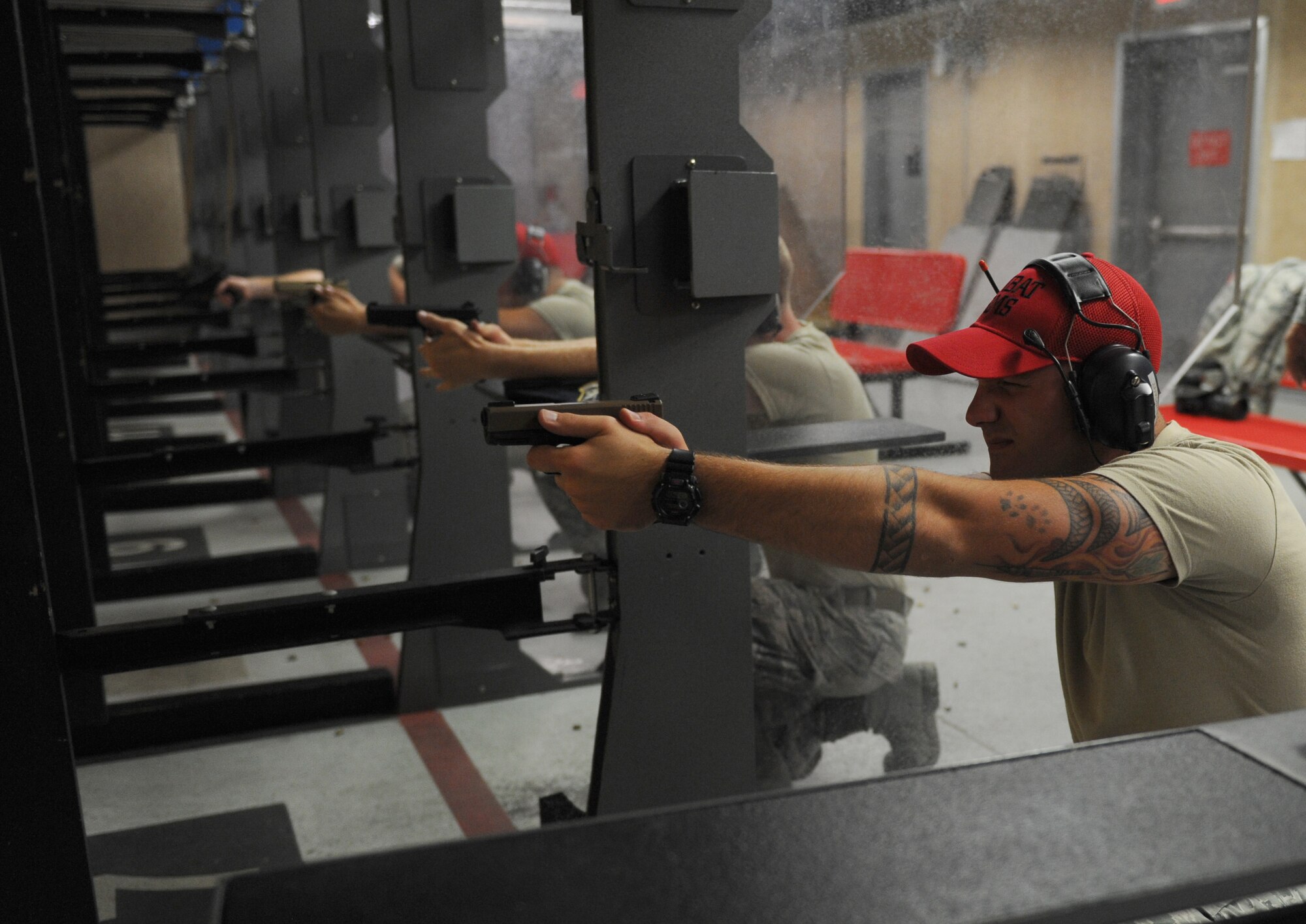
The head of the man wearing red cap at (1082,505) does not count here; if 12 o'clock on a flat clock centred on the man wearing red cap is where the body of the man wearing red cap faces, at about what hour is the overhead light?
The overhead light is roughly at 2 o'clock from the man wearing red cap.

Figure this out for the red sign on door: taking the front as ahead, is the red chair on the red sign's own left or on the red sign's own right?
on the red sign's own right

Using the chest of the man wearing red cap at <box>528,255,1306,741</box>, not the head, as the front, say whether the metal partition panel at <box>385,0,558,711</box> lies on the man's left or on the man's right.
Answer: on the man's right

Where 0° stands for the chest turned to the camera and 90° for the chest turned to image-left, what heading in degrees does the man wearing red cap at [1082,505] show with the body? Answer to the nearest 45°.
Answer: approximately 90°

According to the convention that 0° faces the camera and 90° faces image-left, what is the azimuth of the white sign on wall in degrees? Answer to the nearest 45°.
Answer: approximately 0°

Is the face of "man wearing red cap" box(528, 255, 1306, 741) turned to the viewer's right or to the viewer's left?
to the viewer's left

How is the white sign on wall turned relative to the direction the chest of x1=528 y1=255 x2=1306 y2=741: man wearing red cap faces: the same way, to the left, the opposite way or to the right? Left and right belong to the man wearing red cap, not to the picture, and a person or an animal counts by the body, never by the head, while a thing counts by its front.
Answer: to the left

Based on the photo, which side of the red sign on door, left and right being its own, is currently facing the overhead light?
right

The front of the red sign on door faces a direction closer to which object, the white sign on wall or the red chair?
the red chair

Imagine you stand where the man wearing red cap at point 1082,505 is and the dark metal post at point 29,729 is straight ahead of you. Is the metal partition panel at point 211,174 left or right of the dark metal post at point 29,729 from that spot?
right

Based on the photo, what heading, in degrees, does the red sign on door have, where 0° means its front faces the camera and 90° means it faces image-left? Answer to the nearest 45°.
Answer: approximately 0°

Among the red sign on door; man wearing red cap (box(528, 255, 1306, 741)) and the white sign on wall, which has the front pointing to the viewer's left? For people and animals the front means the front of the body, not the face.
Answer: the man wearing red cap
